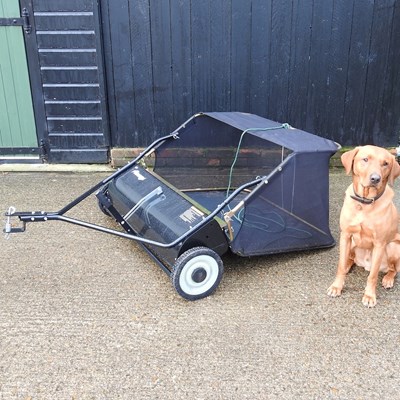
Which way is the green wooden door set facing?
toward the camera

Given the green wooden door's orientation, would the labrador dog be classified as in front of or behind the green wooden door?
in front

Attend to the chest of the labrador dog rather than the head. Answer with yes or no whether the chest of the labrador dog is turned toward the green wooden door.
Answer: no

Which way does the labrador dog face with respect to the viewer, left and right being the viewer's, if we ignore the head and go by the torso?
facing the viewer and to the left of the viewer

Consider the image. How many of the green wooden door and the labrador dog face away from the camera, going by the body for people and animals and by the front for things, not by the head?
0
